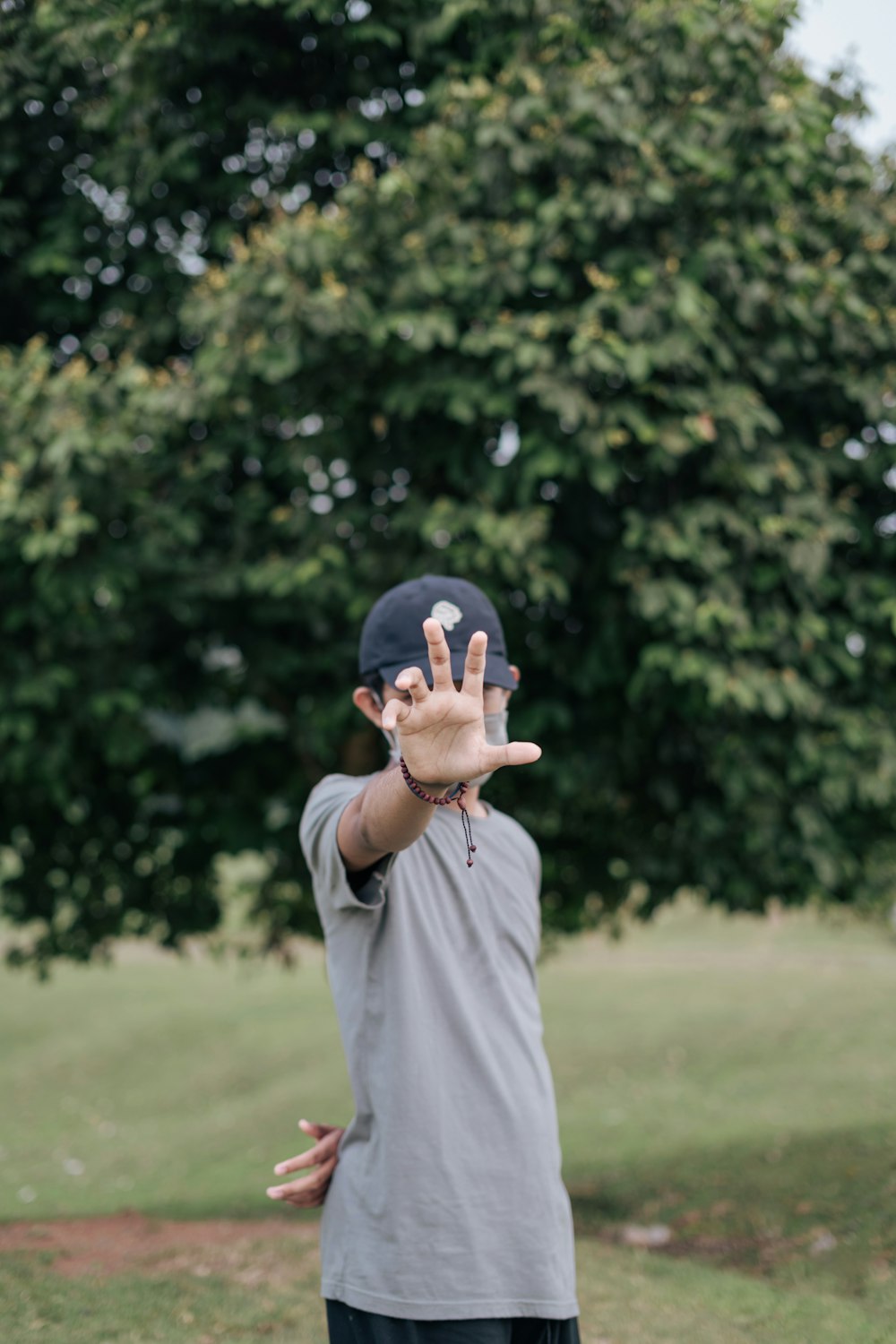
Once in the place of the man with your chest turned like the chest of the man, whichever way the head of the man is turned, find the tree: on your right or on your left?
on your left

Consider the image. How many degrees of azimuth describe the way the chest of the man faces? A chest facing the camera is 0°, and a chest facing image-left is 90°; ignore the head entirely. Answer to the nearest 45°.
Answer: approximately 315°
